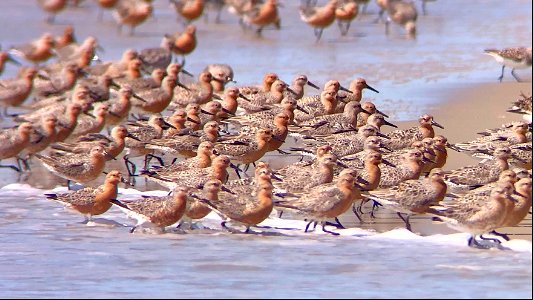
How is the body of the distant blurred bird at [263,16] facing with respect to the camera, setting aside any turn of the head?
to the viewer's right

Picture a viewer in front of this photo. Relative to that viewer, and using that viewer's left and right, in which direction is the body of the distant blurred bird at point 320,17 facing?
facing to the right of the viewer

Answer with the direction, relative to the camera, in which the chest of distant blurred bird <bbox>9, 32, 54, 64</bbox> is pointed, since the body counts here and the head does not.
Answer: to the viewer's right

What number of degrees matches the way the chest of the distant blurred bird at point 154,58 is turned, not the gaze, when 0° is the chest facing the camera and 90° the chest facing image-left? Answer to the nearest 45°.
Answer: approximately 270°

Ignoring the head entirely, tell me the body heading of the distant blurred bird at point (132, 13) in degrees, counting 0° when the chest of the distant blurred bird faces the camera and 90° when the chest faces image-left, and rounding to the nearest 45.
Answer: approximately 270°
